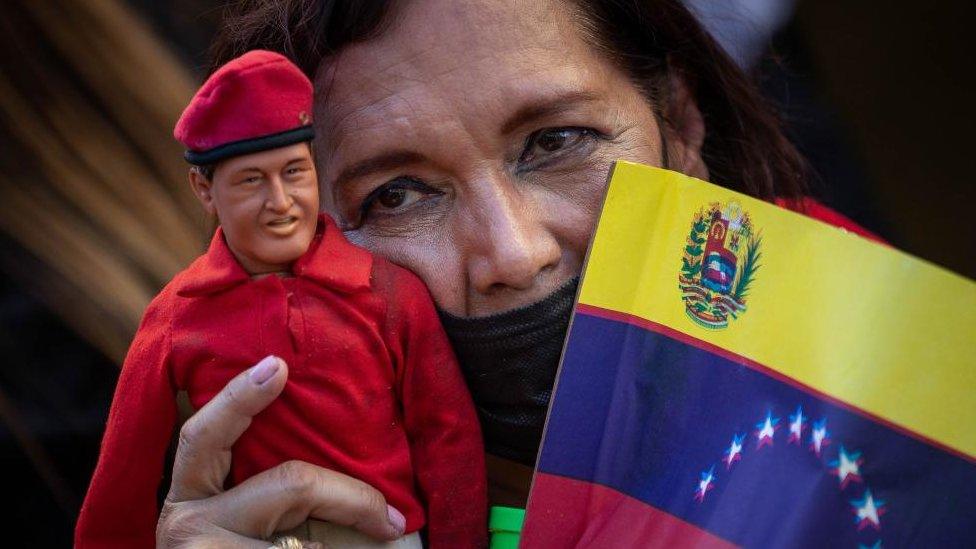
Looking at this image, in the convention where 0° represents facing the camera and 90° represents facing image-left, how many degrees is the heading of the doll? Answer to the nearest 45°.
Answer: approximately 0°
